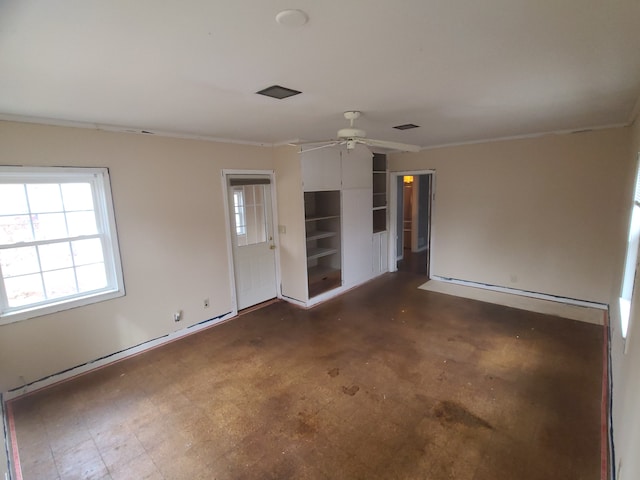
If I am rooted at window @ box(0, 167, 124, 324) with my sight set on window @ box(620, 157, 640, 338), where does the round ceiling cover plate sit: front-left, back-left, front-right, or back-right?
front-right

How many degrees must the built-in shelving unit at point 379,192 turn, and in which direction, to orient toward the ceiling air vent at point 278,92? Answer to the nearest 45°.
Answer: approximately 45° to its right

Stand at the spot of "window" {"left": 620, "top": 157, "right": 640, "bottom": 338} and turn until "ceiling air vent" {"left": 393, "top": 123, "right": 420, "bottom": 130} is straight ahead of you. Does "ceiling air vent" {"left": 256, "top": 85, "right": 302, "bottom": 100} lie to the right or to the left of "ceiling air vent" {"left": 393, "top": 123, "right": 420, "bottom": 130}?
left

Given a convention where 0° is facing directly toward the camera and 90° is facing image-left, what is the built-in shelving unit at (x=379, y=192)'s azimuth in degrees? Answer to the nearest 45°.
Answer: approximately 315°

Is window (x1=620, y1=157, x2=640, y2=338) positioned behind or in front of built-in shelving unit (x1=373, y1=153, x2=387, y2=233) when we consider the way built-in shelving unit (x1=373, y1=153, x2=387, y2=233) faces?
in front

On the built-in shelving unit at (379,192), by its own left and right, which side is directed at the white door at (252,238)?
right

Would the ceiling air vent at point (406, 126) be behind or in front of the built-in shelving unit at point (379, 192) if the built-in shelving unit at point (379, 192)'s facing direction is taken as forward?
in front

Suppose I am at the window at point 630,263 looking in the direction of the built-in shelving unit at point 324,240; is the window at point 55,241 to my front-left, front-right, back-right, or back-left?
front-left

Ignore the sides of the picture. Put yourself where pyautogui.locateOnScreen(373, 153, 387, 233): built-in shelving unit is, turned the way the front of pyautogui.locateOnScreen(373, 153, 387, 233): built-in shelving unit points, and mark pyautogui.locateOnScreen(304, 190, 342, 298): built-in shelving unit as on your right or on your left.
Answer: on your right

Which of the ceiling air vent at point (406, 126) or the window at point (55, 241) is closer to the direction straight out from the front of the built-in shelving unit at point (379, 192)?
the ceiling air vent

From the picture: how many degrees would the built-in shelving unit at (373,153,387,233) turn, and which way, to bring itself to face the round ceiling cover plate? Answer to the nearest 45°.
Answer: approximately 45° to its right

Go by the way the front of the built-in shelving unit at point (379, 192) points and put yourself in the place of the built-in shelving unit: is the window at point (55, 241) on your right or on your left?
on your right

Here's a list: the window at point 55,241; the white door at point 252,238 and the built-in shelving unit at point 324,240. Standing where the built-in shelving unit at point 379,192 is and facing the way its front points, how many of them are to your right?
3

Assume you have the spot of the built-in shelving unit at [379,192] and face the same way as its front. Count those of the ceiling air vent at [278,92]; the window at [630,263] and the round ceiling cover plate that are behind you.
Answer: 0
